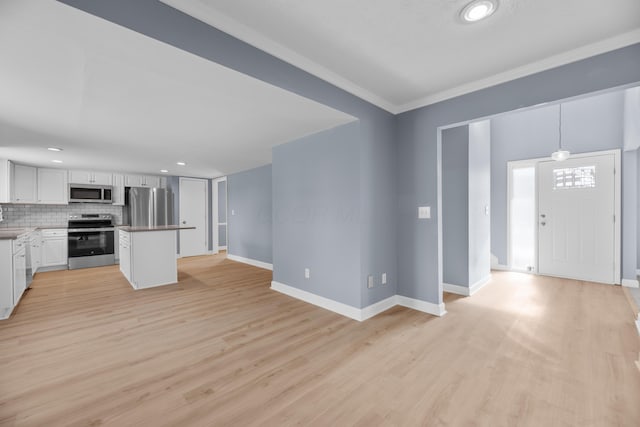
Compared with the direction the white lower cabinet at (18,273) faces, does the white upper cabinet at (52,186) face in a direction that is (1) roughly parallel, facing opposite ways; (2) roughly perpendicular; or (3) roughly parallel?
roughly perpendicular

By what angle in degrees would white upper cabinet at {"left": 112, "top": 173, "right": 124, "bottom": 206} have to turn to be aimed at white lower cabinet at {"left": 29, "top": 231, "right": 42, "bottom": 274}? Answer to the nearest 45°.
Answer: approximately 45° to its right

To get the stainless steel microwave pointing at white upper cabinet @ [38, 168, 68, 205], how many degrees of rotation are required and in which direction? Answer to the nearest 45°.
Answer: approximately 90° to its right

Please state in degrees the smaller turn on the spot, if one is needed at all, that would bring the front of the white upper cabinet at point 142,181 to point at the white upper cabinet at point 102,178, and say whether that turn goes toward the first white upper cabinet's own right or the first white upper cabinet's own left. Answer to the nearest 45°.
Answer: approximately 90° to the first white upper cabinet's own right

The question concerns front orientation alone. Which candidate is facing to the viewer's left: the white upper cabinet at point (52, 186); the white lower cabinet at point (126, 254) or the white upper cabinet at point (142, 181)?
the white lower cabinet

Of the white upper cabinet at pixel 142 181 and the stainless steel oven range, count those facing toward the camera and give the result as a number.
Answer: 2

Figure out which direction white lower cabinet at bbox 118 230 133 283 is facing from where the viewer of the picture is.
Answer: facing to the left of the viewer

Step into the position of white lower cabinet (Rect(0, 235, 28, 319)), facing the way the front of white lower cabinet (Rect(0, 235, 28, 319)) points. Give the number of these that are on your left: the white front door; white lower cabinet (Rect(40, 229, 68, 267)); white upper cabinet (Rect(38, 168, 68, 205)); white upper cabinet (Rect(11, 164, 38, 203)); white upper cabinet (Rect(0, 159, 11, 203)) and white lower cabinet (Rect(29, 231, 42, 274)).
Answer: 5

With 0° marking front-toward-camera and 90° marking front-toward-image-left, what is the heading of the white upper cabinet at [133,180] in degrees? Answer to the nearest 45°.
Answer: approximately 0°

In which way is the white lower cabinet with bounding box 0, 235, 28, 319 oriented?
to the viewer's right
